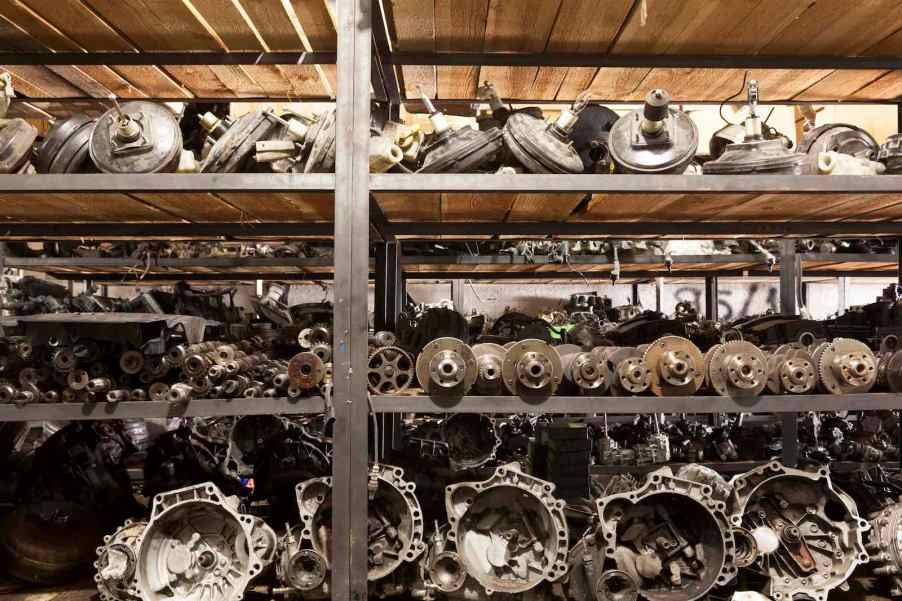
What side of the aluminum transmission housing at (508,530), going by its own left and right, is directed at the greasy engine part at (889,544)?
left

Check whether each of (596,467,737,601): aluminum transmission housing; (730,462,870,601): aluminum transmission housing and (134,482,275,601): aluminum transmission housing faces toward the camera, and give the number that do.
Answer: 3

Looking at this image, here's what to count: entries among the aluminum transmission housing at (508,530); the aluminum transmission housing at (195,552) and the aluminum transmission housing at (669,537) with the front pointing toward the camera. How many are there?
3

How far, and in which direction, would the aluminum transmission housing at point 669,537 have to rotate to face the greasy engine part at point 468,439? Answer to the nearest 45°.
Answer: approximately 135° to its right

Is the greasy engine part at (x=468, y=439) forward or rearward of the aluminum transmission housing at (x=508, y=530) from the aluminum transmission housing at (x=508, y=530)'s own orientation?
rearward

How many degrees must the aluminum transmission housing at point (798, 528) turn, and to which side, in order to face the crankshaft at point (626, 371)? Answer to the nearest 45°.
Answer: approximately 45° to its right

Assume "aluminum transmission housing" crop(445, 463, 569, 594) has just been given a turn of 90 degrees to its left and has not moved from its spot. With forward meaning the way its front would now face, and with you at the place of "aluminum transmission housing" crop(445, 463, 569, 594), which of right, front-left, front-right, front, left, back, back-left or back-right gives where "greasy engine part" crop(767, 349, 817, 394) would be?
front

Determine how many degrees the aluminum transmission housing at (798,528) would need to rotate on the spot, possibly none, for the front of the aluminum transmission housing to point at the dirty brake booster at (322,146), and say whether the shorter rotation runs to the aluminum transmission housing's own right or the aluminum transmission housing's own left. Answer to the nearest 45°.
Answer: approximately 45° to the aluminum transmission housing's own right

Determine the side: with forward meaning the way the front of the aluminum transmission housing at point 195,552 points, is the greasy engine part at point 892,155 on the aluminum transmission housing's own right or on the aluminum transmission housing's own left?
on the aluminum transmission housing's own left

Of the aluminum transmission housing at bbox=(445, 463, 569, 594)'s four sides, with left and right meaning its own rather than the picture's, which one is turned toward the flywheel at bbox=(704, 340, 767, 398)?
left
